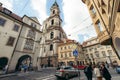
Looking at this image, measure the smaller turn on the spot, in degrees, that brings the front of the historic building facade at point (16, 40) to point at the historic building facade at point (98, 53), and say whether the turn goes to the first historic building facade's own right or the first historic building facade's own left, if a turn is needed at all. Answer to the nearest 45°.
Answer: approximately 45° to the first historic building facade's own left

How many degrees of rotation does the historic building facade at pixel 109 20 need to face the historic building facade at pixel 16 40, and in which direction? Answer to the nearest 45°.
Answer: approximately 45° to its right

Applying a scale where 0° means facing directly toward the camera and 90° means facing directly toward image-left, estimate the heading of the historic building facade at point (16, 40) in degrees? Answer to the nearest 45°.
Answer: approximately 315°

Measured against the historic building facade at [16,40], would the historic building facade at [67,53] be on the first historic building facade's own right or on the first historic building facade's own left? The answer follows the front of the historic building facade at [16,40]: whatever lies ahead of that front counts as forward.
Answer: on the first historic building facade's own left

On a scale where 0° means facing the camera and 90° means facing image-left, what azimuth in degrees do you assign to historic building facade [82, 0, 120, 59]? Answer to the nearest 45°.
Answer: approximately 45°

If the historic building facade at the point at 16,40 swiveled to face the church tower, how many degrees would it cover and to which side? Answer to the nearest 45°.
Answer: approximately 90° to its left

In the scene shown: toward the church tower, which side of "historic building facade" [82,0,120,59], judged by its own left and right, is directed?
right

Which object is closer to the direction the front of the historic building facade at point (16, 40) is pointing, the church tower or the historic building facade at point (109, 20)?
the historic building facade

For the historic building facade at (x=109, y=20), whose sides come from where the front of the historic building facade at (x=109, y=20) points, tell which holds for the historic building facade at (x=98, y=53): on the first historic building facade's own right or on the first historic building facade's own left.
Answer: on the first historic building facade's own right
